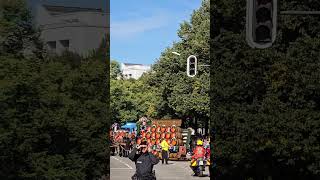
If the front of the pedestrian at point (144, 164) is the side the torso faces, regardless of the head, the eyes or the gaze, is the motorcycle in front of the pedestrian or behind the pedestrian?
behind

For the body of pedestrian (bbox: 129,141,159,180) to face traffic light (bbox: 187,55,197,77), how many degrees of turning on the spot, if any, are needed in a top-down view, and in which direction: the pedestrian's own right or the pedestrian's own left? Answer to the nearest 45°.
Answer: approximately 180°

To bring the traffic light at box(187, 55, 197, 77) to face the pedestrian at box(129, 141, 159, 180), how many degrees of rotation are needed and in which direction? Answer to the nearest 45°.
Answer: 0° — it already faces them

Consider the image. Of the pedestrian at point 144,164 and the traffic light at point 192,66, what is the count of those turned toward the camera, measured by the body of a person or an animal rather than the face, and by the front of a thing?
2

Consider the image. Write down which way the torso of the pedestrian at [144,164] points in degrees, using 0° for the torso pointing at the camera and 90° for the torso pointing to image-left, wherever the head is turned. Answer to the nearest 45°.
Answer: approximately 0°
